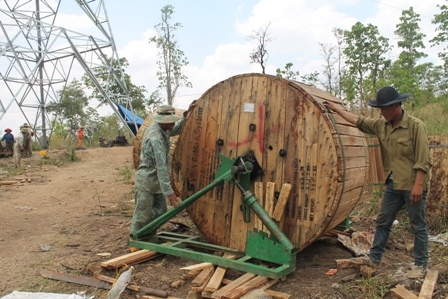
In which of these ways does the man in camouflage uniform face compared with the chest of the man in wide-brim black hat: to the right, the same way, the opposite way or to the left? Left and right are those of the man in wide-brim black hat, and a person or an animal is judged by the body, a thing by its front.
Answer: the opposite way

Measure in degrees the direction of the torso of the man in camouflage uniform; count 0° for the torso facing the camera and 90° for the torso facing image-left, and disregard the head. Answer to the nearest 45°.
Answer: approximately 270°

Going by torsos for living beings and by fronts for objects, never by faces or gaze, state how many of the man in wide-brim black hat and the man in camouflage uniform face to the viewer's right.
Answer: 1

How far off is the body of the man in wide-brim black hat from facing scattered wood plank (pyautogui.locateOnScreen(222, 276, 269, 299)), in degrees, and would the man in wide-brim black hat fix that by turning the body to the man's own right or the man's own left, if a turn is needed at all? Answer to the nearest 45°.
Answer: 0° — they already face it

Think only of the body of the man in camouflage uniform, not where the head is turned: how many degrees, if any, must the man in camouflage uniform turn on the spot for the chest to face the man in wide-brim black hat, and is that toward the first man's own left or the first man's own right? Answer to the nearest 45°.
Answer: approximately 45° to the first man's own right

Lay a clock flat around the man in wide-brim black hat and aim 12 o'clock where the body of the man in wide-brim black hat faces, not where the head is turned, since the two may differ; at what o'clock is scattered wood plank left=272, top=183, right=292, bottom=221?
The scattered wood plank is roughly at 1 o'clock from the man in wide-brim black hat.

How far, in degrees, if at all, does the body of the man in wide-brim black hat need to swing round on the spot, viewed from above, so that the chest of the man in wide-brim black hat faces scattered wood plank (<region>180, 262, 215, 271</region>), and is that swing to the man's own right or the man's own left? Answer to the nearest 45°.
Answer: approximately 45° to the man's own right

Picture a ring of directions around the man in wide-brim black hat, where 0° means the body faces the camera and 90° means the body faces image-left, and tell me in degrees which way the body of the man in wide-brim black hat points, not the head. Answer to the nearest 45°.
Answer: approximately 45°

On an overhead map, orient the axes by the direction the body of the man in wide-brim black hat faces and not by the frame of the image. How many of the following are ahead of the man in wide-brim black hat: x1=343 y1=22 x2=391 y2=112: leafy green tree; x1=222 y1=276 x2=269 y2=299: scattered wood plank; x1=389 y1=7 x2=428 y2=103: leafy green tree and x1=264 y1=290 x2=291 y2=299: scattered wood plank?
2
